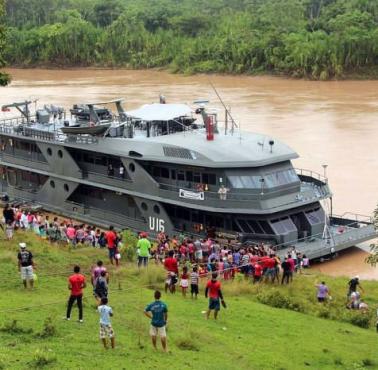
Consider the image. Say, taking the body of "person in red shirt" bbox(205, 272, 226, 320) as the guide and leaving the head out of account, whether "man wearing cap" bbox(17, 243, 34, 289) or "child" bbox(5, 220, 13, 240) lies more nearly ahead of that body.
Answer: the child

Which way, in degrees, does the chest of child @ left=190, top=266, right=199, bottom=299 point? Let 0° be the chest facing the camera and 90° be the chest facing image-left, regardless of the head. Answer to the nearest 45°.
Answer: approximately 180°

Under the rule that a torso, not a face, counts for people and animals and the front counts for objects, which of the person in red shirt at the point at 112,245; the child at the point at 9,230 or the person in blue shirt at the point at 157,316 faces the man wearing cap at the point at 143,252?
the person in blue shirt

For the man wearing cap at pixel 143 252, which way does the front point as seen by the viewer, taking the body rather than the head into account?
away from the camera

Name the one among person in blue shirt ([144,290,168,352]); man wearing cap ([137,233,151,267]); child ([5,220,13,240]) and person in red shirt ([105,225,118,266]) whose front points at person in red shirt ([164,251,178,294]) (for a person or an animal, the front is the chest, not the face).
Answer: the person in blue shirt

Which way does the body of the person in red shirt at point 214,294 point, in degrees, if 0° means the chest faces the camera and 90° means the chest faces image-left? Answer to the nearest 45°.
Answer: approximately 180°

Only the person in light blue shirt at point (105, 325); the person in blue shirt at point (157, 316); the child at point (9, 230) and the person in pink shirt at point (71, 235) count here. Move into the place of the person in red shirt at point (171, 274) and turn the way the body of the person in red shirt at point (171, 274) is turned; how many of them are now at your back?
2

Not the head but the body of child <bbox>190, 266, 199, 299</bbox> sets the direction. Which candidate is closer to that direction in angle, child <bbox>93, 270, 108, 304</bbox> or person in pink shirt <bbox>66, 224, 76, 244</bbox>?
the person in pink shirt

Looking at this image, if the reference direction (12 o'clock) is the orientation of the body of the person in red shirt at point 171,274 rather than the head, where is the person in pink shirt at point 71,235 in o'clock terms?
The person in pink shirt is roughly at 11 o'clock from the person in red shirt.

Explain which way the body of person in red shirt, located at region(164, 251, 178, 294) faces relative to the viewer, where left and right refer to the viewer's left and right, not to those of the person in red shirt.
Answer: facing away from the viewer

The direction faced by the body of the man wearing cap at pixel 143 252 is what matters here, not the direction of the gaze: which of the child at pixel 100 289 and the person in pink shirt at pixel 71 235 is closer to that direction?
the person in pink shirt

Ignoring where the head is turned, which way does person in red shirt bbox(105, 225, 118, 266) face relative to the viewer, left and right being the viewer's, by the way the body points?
facing away from the viewer

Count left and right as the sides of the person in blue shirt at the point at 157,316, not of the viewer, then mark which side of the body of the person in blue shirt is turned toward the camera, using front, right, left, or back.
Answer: back

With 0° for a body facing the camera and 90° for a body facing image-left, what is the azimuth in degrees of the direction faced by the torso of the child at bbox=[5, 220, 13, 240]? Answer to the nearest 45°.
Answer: approximately 180°
